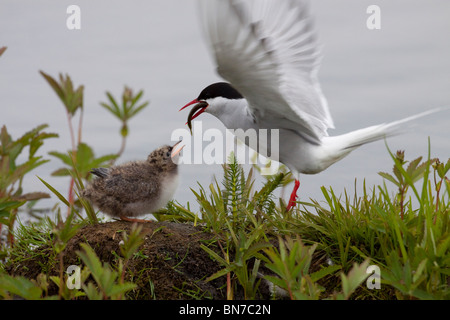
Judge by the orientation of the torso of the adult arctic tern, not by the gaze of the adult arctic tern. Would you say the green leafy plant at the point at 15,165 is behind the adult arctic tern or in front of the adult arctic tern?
in front

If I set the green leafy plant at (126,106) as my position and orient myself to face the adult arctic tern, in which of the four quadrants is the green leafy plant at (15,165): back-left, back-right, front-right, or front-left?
back-right

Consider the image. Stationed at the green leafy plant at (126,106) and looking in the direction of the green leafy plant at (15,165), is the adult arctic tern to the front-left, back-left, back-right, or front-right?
back-left

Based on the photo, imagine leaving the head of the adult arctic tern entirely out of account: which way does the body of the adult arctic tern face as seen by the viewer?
to the viewer's left

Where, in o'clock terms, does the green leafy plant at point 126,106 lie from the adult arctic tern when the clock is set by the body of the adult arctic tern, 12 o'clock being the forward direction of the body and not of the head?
The green leafy plant is roughly at 12 o'clock from the adult arctic tern.
